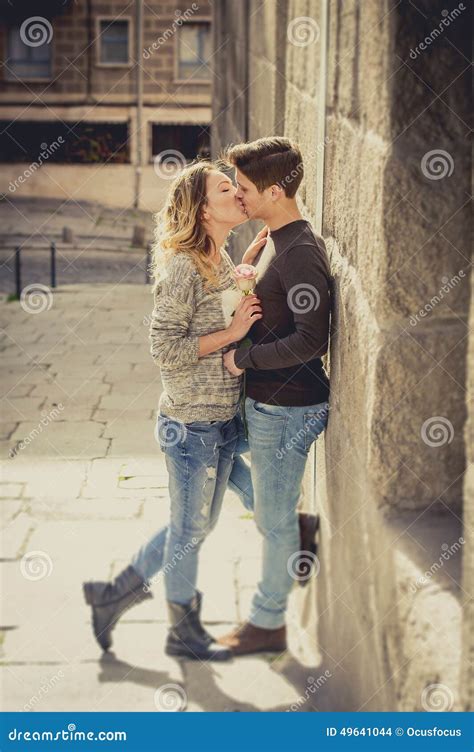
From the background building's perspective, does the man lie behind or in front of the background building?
in front

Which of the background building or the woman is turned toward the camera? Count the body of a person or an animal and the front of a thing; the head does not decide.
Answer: the background building

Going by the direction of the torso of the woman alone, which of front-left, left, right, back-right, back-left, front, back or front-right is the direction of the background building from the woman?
left

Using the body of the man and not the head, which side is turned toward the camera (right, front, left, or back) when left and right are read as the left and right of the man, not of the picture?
left

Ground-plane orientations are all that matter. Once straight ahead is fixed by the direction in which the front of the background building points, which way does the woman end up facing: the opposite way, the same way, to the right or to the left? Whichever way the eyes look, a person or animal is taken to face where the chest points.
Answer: to the left

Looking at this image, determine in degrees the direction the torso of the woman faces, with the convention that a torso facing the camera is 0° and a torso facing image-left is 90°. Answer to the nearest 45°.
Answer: approximately 270°

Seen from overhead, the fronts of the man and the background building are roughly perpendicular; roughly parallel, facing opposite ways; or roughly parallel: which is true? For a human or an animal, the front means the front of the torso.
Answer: roughly perpendicular

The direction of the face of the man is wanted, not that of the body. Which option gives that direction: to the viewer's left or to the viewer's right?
to the viewer's left

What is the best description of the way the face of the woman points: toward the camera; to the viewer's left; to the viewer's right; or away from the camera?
to the viewer's right

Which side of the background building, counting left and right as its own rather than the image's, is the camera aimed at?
front

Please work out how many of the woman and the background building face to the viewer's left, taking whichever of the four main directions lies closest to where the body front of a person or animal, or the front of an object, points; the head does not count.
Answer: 0

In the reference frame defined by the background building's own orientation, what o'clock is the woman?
The woman is roughly at 12 o'clock from the background building.
